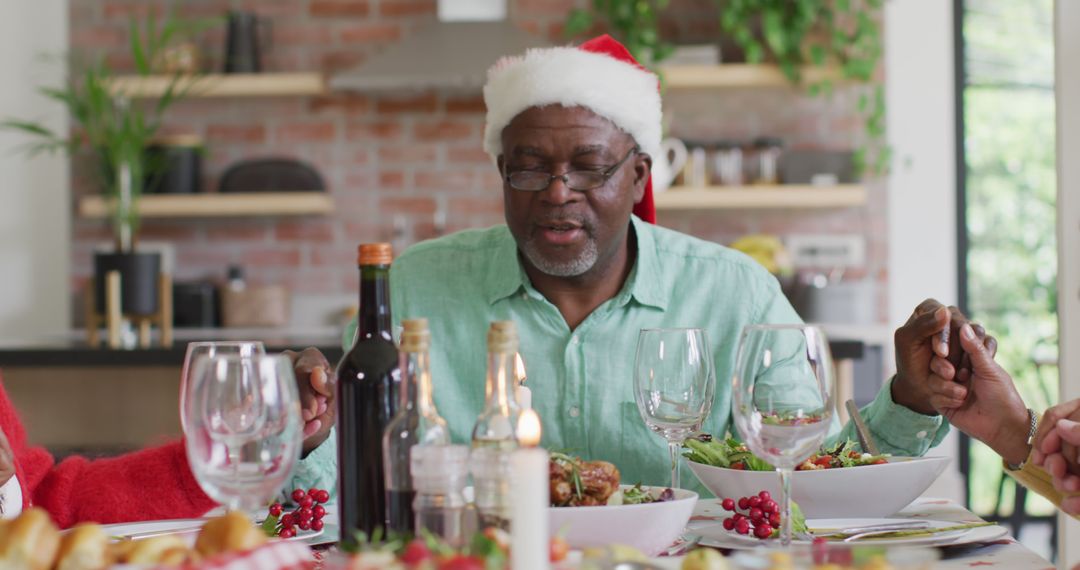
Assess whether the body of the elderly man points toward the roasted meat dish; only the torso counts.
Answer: yes

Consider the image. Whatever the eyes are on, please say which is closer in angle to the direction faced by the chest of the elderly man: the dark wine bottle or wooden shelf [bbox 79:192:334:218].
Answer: the dark wine bottle

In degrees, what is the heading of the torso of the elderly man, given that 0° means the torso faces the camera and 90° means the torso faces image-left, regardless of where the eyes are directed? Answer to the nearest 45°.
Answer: approximately 0°

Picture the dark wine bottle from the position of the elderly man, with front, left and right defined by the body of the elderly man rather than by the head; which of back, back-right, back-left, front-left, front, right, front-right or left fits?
front

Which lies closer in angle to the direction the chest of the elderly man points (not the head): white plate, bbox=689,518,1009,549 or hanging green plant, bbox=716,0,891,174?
the white plate

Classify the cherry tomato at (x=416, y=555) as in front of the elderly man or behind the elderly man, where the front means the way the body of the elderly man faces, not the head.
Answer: in front

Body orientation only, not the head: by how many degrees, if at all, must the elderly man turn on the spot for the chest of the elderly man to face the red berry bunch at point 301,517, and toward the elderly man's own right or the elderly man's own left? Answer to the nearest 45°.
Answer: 0° — they already face it

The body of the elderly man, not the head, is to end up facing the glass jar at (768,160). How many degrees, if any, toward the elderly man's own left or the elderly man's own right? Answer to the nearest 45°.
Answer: approximately 180°

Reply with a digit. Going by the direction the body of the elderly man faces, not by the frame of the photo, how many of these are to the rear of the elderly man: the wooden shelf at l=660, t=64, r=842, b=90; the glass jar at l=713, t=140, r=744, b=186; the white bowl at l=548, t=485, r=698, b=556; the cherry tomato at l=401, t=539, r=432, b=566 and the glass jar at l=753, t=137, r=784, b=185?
3

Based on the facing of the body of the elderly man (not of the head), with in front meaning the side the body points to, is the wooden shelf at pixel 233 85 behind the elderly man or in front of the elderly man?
behind

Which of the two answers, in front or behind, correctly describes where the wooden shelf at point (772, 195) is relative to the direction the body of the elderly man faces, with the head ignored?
behind

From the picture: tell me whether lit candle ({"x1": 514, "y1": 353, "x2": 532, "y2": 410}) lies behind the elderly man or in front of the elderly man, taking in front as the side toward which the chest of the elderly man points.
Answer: in front

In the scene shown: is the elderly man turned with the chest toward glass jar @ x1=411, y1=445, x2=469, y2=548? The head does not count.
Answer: yes

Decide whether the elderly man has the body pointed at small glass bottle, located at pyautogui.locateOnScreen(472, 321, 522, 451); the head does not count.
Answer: yes

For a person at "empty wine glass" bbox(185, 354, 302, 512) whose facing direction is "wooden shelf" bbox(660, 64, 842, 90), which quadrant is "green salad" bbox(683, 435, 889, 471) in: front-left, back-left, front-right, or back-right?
front-right

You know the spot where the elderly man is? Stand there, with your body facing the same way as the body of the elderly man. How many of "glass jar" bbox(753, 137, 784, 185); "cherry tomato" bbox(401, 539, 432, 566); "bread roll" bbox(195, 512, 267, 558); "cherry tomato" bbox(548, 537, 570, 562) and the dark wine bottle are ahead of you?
4

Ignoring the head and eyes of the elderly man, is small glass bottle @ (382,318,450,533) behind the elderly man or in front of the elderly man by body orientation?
in front

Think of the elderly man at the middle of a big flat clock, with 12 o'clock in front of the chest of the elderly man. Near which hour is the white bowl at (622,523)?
The white bowl is roughly at 12 o'clock from the elderly man.

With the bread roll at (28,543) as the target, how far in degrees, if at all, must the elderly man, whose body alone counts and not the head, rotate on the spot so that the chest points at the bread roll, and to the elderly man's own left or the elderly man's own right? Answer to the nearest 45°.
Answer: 0° — they already face it
